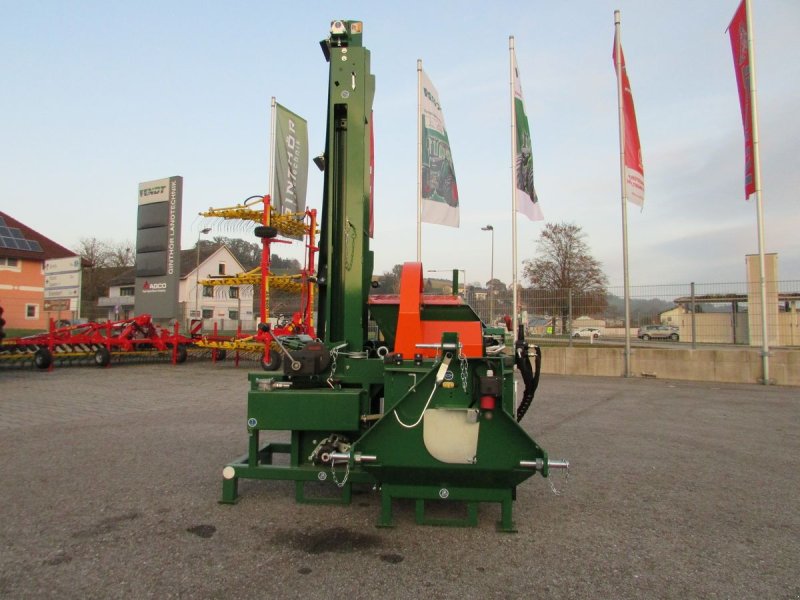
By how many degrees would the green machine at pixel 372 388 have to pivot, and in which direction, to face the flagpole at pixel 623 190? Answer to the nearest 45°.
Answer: approximately 135° to its left

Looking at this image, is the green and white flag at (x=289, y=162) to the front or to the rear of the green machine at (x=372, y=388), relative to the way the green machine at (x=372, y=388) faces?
to the rear

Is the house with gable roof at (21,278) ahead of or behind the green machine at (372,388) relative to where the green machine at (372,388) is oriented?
behind

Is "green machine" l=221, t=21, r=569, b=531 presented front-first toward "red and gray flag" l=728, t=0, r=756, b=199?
no

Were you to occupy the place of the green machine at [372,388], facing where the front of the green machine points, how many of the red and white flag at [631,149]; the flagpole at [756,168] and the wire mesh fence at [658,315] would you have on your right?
0

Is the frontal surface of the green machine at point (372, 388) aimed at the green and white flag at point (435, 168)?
no

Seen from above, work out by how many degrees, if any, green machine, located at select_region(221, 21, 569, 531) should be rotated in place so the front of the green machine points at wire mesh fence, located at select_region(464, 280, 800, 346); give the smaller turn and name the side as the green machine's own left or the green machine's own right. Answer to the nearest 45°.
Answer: approximately 135° to the green machine's own left

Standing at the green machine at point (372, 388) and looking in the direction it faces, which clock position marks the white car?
The white car is roughly at 7 o'clock from the green machine.

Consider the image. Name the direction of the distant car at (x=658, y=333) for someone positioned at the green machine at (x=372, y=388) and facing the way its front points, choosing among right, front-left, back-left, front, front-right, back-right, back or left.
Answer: back-left

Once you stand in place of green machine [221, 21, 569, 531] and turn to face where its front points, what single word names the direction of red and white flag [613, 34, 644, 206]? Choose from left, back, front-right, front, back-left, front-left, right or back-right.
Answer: back-left

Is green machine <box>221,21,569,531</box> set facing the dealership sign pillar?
no

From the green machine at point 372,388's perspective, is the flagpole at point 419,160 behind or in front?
behind

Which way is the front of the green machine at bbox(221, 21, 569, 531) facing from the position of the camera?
facing the viewer

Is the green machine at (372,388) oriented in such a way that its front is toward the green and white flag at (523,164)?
no

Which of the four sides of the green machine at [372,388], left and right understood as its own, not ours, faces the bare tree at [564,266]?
back
